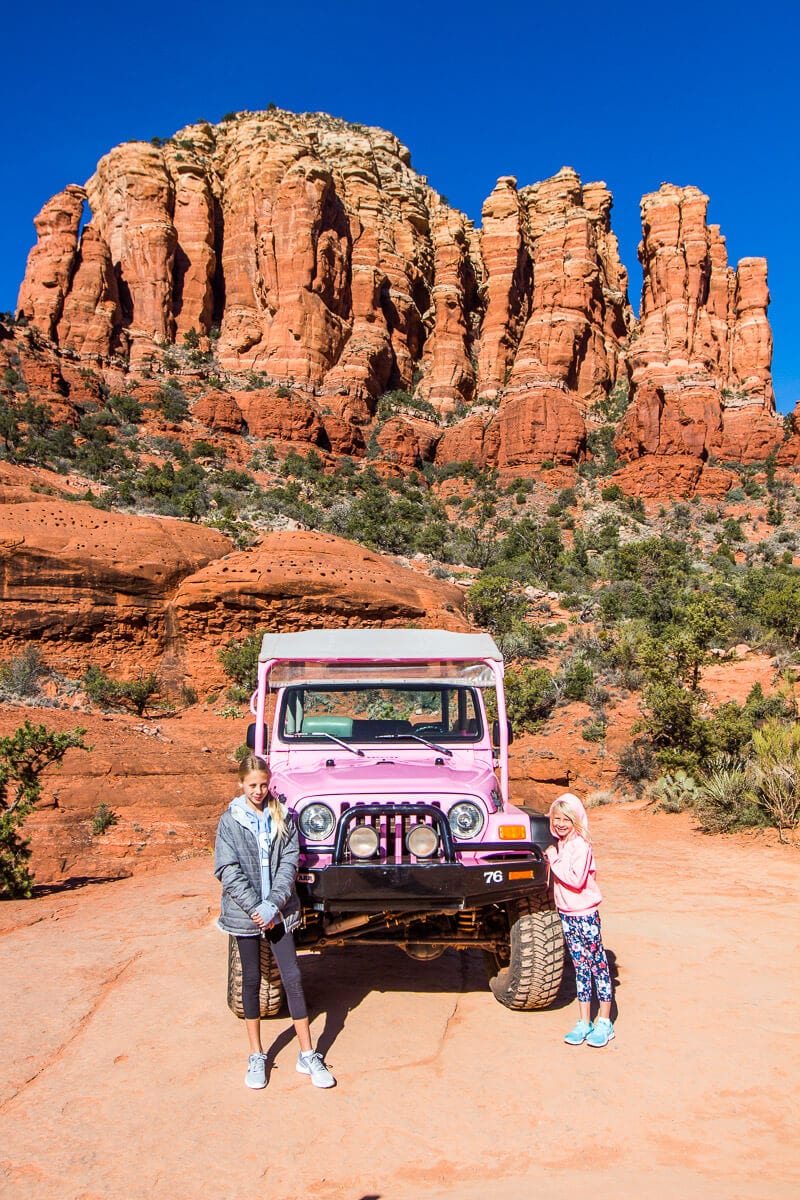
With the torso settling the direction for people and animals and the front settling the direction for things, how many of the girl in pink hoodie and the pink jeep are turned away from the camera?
0

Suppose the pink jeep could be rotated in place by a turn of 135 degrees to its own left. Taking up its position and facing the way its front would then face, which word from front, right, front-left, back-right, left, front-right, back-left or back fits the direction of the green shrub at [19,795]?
left

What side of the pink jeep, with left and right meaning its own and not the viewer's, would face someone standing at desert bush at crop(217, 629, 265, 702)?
back

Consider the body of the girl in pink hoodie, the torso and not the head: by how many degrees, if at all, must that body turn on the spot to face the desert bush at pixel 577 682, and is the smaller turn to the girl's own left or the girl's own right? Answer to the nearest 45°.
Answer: approximately 135° to the girl's own right

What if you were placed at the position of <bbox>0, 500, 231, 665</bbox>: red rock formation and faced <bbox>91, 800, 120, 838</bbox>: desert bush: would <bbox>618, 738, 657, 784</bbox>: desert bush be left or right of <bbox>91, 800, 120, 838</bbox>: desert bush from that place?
left

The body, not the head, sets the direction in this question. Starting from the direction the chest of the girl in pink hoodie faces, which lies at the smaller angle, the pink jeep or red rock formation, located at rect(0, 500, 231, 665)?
the pink jeep

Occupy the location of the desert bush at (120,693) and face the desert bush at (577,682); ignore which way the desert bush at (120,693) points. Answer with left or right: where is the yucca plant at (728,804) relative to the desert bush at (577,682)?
right

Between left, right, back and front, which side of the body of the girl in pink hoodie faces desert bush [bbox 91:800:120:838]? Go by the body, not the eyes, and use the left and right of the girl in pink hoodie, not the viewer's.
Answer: right

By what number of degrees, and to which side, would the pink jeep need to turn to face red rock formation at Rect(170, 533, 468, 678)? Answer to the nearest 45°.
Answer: approximately 180°

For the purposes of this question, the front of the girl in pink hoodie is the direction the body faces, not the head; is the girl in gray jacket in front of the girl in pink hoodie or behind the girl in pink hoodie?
in front

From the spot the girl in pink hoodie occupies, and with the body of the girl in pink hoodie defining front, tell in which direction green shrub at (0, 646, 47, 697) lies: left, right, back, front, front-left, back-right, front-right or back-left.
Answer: right

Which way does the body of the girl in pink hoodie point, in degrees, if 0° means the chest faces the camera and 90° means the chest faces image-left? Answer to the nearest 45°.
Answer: approximately 45°
